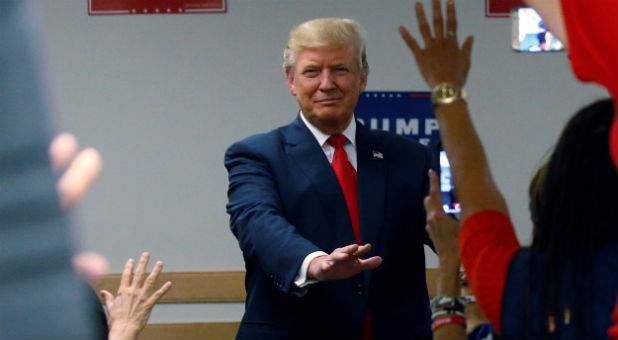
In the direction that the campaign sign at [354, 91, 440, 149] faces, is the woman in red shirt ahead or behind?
ahead

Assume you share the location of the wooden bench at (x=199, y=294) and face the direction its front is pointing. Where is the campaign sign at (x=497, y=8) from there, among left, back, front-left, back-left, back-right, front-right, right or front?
left

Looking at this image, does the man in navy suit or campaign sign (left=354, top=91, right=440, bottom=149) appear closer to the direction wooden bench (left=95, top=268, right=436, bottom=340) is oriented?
the man in navy suit

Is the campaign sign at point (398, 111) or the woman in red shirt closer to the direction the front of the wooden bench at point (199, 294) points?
the woman in red shirt

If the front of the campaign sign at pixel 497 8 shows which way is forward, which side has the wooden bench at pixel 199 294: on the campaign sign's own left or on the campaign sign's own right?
on the campaign sign's own right

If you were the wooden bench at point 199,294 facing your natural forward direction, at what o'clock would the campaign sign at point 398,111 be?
The campaign sign is roughly at 9 o'clock from the wooden bench.

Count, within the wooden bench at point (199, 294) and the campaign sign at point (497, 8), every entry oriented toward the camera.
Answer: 2

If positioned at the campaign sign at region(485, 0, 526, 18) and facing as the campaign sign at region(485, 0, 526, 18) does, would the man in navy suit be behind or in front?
in front

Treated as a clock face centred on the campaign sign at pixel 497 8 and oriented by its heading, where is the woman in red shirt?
The woman in red shirt is roughly at 12 o'clock from the campaign sign.
